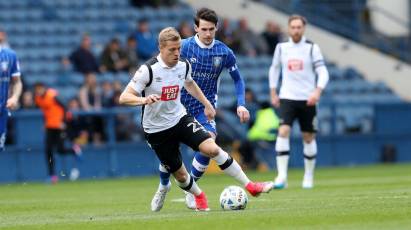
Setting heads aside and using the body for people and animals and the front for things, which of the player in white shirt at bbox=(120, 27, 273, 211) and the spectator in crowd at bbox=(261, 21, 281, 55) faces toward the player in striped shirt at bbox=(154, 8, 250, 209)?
the spectator in crowd

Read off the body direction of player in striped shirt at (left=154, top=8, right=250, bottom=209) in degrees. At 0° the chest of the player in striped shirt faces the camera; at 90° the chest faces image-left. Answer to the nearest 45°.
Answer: approximately 0°

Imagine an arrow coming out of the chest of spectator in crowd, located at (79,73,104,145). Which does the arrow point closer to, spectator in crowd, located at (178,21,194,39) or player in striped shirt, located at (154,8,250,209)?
the player in striped shirt

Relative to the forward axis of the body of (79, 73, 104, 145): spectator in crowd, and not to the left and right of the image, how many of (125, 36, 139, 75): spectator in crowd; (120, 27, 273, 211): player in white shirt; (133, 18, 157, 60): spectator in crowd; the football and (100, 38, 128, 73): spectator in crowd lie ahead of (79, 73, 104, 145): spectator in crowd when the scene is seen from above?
2

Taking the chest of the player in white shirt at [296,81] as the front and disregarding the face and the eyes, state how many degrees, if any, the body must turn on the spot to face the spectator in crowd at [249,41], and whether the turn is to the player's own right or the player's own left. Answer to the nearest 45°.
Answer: approximately 180°

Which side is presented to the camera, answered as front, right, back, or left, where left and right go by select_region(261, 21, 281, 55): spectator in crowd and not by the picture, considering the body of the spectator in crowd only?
front

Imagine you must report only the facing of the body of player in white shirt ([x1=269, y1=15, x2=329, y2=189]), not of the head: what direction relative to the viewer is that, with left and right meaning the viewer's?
facing the viewer
